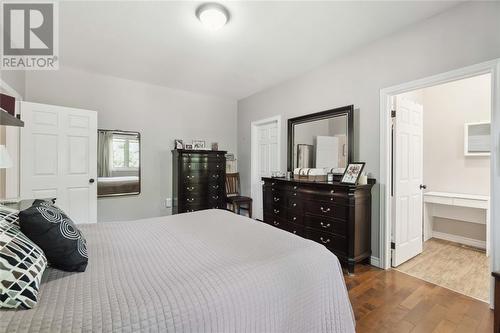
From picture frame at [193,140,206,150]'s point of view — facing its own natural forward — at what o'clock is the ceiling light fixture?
The ceiling light fixture is roughly at 12 o'clock from the picture frame.

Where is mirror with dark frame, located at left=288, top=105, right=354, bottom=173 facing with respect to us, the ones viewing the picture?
facing the viewer and to the left of the viewer

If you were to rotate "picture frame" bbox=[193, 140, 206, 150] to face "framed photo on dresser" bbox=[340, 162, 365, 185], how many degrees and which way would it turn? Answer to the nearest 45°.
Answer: approximately 45° to its left

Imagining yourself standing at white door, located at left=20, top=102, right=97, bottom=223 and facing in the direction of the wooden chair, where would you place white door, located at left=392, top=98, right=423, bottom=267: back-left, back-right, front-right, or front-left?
front-right

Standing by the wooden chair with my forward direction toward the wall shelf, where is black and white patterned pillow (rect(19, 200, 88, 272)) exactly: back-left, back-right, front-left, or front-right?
front-left

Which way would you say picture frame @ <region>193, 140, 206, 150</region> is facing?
toward the camera

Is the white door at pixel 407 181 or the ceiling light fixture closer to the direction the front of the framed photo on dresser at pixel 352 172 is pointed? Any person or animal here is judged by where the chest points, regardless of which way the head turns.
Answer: the ceiling light fixture

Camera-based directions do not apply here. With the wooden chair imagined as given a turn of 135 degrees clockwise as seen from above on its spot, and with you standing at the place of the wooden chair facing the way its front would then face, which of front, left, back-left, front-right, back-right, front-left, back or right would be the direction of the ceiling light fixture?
left

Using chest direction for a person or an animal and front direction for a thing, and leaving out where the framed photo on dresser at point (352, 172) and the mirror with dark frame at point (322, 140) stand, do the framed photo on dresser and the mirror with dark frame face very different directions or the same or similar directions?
same or similar directions

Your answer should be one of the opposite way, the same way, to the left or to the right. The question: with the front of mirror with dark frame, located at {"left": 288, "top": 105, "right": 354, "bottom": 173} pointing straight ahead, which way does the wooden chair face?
to the left

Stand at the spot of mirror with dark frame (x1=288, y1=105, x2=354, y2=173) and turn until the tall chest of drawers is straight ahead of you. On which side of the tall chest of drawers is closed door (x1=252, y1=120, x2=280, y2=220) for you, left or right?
right

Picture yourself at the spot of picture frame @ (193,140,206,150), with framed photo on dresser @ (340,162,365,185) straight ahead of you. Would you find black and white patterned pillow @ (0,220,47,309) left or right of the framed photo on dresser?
right

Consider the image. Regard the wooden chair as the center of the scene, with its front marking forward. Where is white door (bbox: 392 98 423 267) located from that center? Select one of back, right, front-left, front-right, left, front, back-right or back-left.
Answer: front

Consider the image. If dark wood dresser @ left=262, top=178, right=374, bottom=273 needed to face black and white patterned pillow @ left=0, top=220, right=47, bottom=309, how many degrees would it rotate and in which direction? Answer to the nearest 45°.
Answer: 0° — it already faces it

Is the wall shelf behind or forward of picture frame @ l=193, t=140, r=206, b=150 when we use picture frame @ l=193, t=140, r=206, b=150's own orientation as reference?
forward

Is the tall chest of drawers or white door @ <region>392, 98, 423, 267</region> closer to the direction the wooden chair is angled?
the white door
